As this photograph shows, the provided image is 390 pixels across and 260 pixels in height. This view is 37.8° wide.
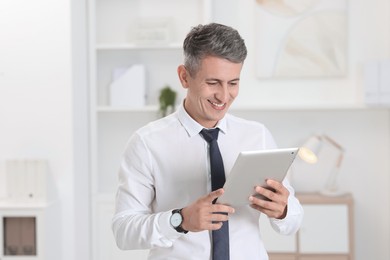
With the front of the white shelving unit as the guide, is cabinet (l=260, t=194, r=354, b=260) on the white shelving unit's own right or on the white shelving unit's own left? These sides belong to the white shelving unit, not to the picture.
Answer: on the white shelving unit's own left

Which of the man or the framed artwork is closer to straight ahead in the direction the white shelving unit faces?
the man

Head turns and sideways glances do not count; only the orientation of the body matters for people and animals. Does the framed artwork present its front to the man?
yes

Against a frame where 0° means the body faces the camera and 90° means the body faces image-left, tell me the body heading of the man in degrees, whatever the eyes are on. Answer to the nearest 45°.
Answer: approximately 315°

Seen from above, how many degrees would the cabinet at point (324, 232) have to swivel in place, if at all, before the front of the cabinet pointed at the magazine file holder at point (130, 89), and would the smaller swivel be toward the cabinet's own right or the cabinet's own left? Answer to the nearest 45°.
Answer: approximately 90° to the cabinet's own right

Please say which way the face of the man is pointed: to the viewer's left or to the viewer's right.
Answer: to the viewer's right

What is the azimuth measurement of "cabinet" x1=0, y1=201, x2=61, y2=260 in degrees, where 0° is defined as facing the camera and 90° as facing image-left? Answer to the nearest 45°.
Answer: approximately 0°

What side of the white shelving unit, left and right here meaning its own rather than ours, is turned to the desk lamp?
left

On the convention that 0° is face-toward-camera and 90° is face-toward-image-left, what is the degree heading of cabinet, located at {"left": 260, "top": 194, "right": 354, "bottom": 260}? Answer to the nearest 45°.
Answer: approximately 0°
